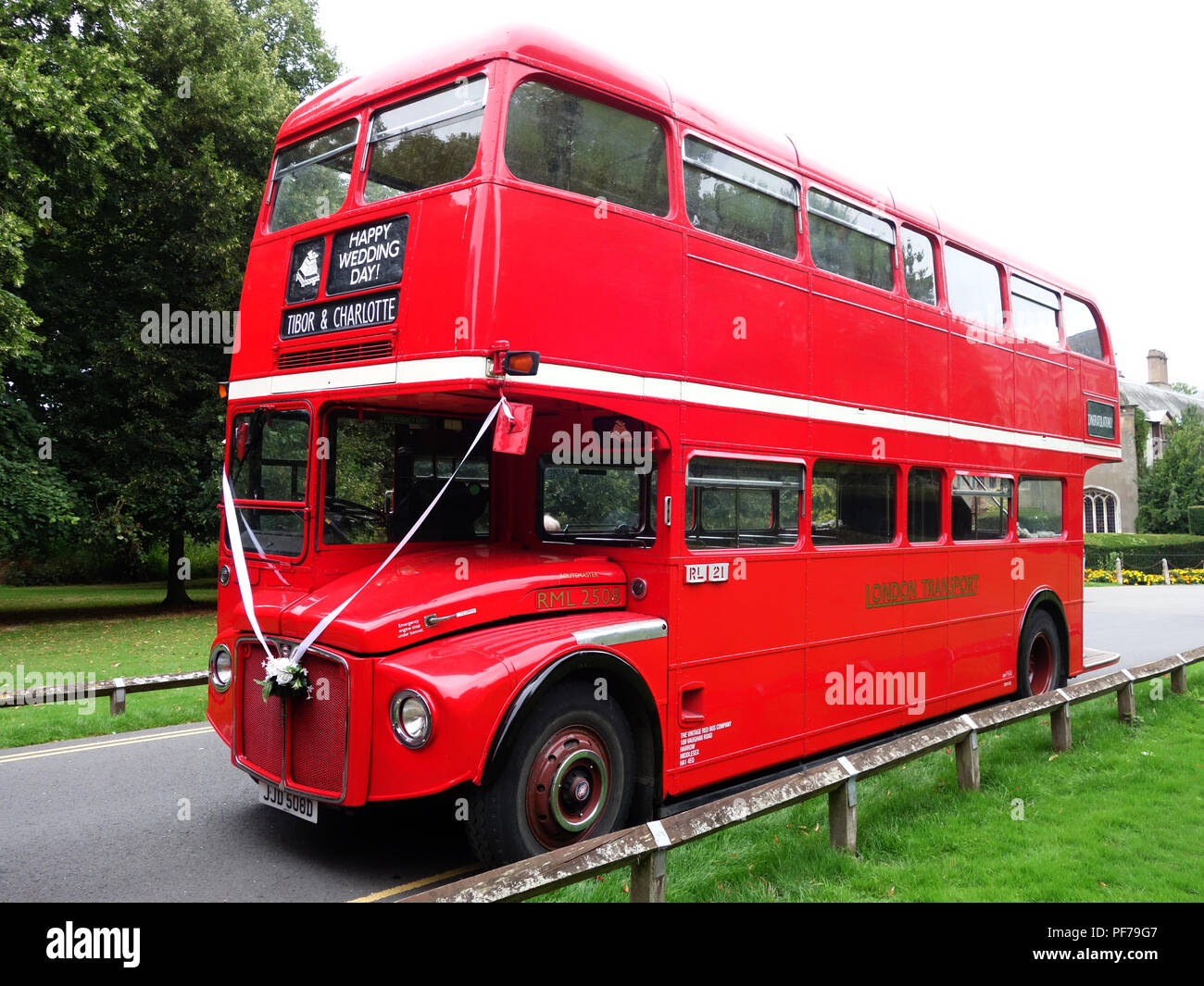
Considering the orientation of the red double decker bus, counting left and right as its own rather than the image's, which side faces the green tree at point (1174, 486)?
back

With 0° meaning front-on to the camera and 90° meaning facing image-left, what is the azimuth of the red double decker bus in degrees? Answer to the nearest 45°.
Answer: approximately 45°

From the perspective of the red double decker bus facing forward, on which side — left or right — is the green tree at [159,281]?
on its right

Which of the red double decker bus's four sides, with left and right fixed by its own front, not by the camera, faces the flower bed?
back
